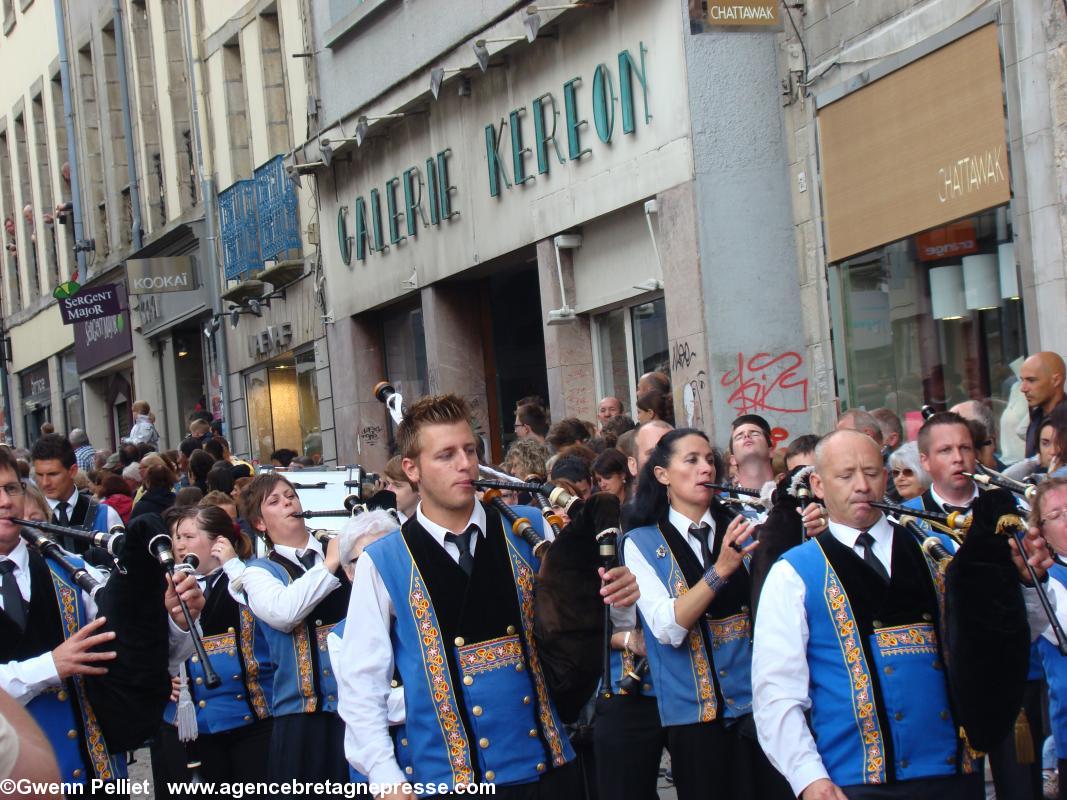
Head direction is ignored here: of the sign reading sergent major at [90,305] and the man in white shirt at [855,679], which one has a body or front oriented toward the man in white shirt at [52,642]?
the sign reading sergent major

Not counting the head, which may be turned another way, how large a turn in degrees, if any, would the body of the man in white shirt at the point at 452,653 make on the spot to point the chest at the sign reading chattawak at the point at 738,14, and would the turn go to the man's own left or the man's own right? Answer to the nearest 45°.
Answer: approximately 135° to the man's own left

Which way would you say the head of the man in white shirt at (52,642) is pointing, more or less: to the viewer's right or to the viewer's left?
to the viewer's right

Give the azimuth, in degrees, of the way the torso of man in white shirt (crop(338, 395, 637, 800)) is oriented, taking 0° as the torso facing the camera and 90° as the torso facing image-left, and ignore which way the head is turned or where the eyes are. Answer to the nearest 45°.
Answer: approximately 315°

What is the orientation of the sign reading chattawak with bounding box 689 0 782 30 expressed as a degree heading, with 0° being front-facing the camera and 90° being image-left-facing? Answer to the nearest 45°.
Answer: approximately 0°

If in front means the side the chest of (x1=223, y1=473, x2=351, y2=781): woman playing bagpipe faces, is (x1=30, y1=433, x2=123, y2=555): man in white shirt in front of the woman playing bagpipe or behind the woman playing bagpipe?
behind

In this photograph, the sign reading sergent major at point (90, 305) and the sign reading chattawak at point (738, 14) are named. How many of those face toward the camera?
2

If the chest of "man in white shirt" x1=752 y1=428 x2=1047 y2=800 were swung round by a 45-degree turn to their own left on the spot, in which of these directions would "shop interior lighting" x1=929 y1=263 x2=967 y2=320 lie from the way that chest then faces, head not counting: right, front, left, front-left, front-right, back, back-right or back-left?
left

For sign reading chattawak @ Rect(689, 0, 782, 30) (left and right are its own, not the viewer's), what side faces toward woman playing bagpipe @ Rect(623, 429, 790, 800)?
front
